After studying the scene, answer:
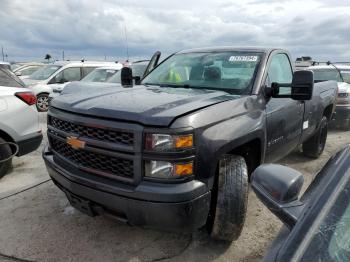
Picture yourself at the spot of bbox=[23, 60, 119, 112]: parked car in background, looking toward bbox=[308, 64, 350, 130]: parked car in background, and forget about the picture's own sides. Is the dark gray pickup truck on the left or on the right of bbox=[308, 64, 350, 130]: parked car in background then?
right

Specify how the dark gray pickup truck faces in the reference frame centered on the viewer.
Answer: facing the viewer and to the left of the viewer

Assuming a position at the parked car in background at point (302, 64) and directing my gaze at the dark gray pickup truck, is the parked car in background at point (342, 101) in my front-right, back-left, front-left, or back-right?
front-left

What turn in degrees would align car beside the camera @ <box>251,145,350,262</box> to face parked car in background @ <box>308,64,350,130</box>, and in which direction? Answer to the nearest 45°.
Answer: approximately 135° to its right

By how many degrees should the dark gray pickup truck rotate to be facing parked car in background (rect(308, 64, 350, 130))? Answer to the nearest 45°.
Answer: approximately 180°

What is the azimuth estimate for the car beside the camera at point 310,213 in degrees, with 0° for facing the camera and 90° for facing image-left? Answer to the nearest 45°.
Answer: approximately 45°

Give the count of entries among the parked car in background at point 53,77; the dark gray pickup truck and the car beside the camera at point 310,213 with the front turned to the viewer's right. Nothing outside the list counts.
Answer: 0

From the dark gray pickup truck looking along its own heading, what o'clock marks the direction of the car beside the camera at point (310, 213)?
The car beside the camera is roughly at 10 o'clock from the dark gray pickup truck.

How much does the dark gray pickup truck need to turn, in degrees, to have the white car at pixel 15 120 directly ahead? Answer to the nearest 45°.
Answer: approximately 90° to its right

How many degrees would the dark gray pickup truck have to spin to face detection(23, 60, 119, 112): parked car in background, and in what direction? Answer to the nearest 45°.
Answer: approximately 90° to its right

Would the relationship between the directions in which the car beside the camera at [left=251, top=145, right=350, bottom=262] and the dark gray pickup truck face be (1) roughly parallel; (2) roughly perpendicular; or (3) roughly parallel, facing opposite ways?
roughly parallel

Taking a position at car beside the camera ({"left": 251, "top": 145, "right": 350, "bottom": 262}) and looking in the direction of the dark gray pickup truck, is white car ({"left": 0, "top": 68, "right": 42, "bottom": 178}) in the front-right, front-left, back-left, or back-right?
front-left

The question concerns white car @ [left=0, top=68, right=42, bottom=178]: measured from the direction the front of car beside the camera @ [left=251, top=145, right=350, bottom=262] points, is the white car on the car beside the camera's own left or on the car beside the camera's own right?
on the car beside the camera's own right

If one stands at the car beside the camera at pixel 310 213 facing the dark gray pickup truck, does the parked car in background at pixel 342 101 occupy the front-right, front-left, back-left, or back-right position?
front-right

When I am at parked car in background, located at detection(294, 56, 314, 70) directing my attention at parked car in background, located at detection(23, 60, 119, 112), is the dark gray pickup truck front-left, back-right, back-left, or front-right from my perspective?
front-left
